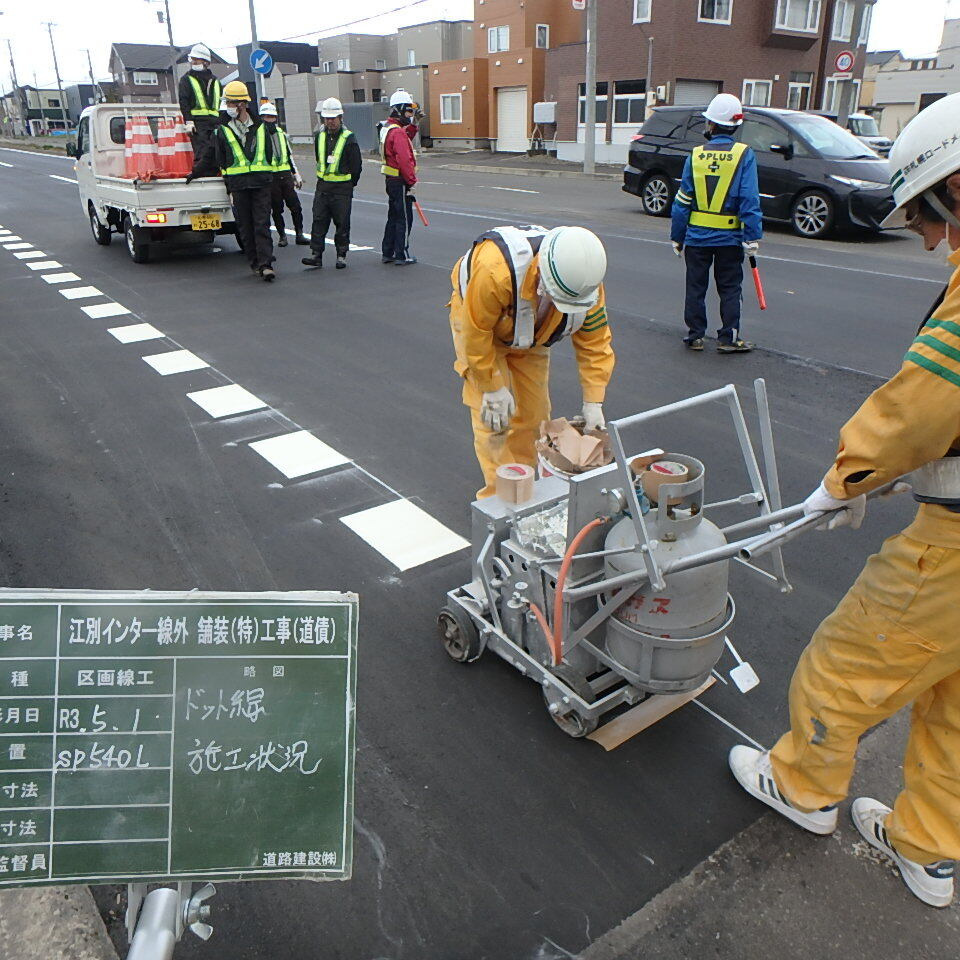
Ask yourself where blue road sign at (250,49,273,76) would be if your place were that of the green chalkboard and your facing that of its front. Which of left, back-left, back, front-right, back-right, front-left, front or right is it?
back

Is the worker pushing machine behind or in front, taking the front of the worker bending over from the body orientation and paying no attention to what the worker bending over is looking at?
in front

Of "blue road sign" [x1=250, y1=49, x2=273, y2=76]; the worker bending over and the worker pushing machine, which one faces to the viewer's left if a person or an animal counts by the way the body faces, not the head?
the worker pushing machine

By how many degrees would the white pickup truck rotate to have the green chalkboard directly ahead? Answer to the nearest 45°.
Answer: approximately 135° to its left

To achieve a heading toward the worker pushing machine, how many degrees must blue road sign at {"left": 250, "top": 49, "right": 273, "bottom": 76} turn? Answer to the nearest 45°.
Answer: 0° — it already faces them

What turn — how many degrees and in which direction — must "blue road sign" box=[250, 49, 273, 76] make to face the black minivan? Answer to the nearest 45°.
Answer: approximately 45° to its left

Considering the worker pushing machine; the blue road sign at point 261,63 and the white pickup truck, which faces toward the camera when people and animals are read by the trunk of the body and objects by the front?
the blue road sign

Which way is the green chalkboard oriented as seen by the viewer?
toward the camera

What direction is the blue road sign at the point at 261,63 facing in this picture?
toward the camera

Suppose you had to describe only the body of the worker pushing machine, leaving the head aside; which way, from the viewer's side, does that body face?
to the viewer's left

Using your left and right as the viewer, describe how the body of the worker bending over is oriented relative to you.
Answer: facing the viewer and to the right of the viewer

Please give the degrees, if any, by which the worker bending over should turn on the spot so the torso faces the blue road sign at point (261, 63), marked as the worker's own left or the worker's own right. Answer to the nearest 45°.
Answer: approximately 135° to the worker's own left

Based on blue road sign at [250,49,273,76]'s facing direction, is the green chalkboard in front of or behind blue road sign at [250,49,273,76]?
in front
